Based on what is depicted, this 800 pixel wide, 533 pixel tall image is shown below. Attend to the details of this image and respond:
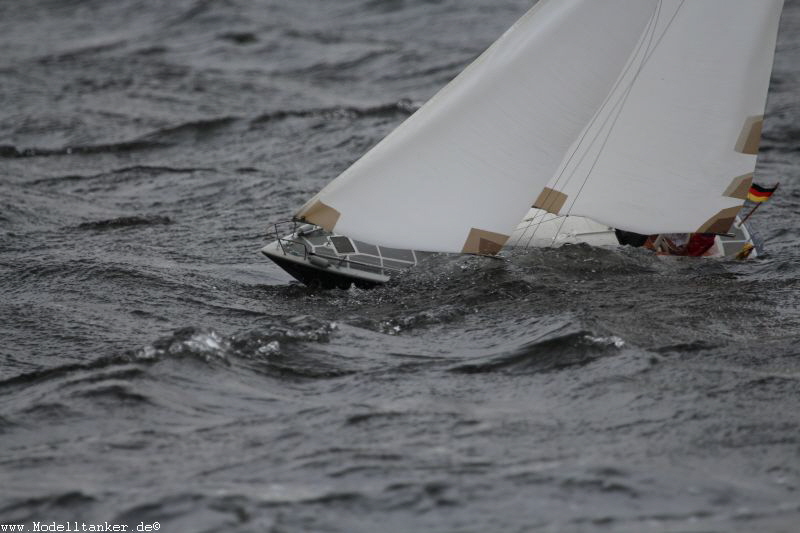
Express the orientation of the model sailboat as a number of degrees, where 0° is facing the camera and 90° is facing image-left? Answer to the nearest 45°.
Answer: approximately 90°
